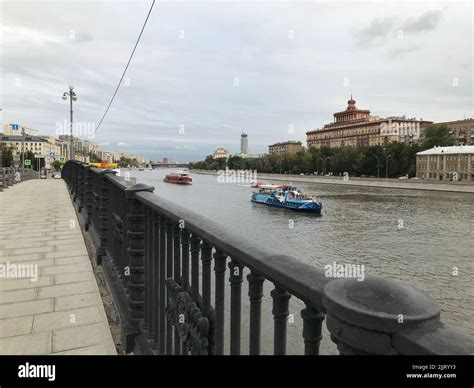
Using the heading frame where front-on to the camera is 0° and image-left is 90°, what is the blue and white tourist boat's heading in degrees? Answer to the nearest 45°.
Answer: approximately 315°
